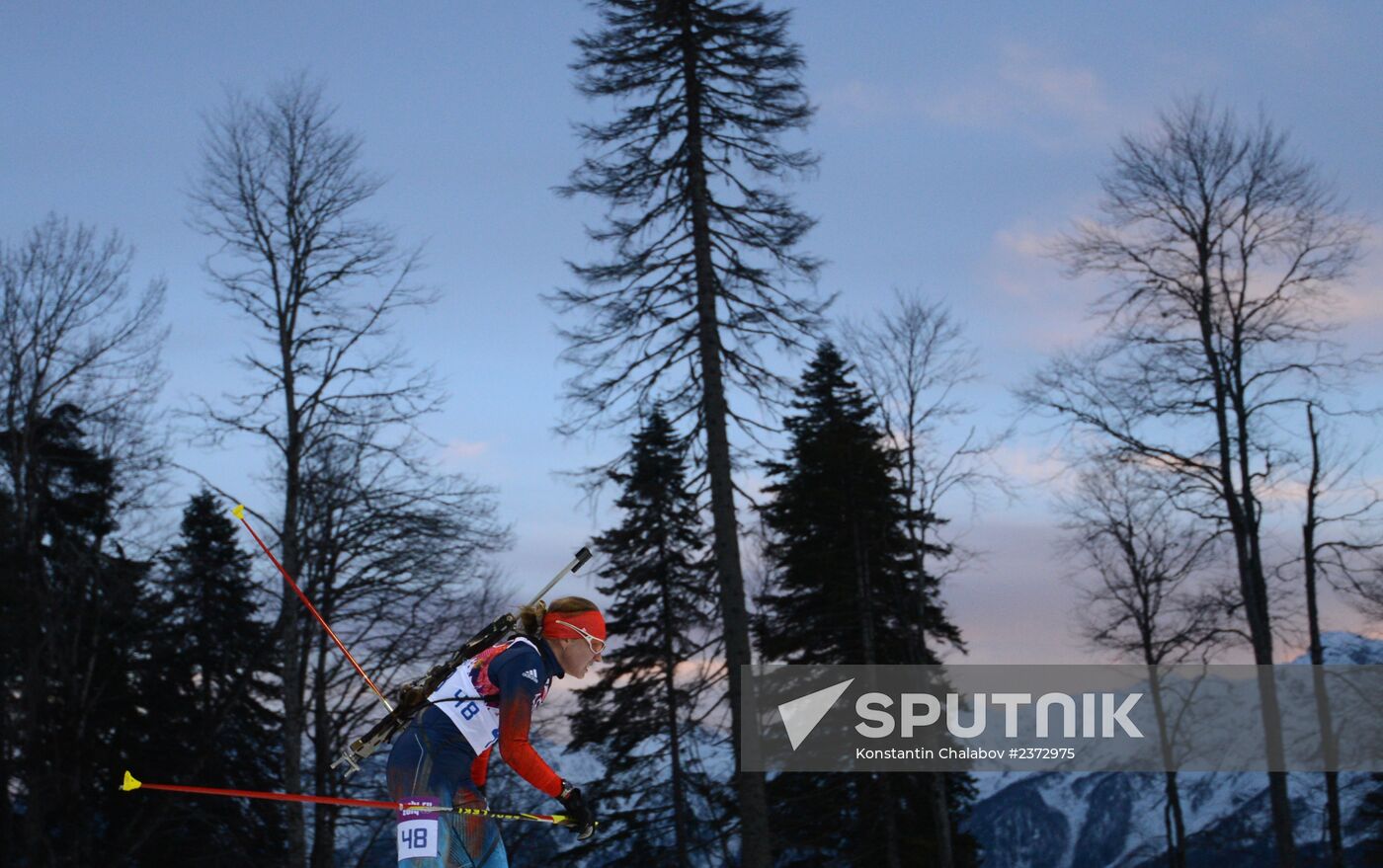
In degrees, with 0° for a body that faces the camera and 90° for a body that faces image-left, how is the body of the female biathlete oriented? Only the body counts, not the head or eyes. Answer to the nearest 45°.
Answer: approximately 270°
